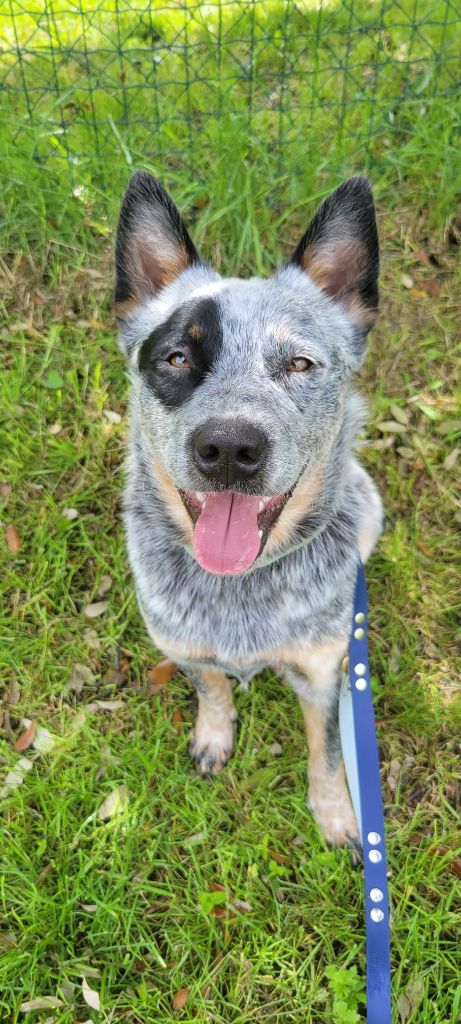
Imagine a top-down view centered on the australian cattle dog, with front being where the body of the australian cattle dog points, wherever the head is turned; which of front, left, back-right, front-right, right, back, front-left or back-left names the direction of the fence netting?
back

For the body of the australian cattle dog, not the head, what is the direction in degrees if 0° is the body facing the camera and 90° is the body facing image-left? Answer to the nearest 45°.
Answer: approximately 0°

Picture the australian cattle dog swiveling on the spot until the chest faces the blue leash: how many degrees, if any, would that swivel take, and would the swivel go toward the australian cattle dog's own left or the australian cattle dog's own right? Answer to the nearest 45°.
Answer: approximately 45° to the australian cattle dog's own left
